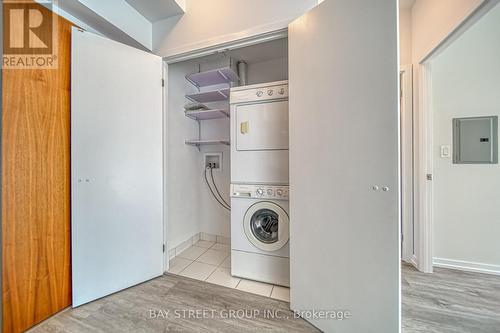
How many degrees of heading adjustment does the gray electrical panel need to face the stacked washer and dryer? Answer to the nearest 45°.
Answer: approximately 45° to its right

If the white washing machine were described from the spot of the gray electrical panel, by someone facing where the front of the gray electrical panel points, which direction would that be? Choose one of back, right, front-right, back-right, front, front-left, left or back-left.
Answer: front-right

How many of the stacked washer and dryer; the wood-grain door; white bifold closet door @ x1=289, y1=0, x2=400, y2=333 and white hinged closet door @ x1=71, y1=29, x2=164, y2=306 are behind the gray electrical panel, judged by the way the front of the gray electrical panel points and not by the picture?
0

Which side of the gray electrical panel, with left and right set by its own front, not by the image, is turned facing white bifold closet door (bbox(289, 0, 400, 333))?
front

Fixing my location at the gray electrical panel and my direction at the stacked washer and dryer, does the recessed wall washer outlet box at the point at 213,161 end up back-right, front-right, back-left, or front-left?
front-right

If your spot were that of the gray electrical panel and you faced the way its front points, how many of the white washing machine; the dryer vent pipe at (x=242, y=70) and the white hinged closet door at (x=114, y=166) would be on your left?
0

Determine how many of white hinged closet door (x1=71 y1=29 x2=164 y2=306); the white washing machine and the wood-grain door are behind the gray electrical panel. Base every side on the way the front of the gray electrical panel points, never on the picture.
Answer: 0

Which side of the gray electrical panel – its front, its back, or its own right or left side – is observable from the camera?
front

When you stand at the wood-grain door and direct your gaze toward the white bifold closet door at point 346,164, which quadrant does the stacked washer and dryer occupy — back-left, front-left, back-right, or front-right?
front-left

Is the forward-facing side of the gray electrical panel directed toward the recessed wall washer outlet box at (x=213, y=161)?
no

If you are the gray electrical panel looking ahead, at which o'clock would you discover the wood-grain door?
The wood-grain door is roughly at 1 o'clock from the gray electrical panel.

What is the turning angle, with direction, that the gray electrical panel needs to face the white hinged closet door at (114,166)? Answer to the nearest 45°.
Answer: approximately 45° to its right

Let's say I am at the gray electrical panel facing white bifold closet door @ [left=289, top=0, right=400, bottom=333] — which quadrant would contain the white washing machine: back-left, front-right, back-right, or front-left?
front-right
